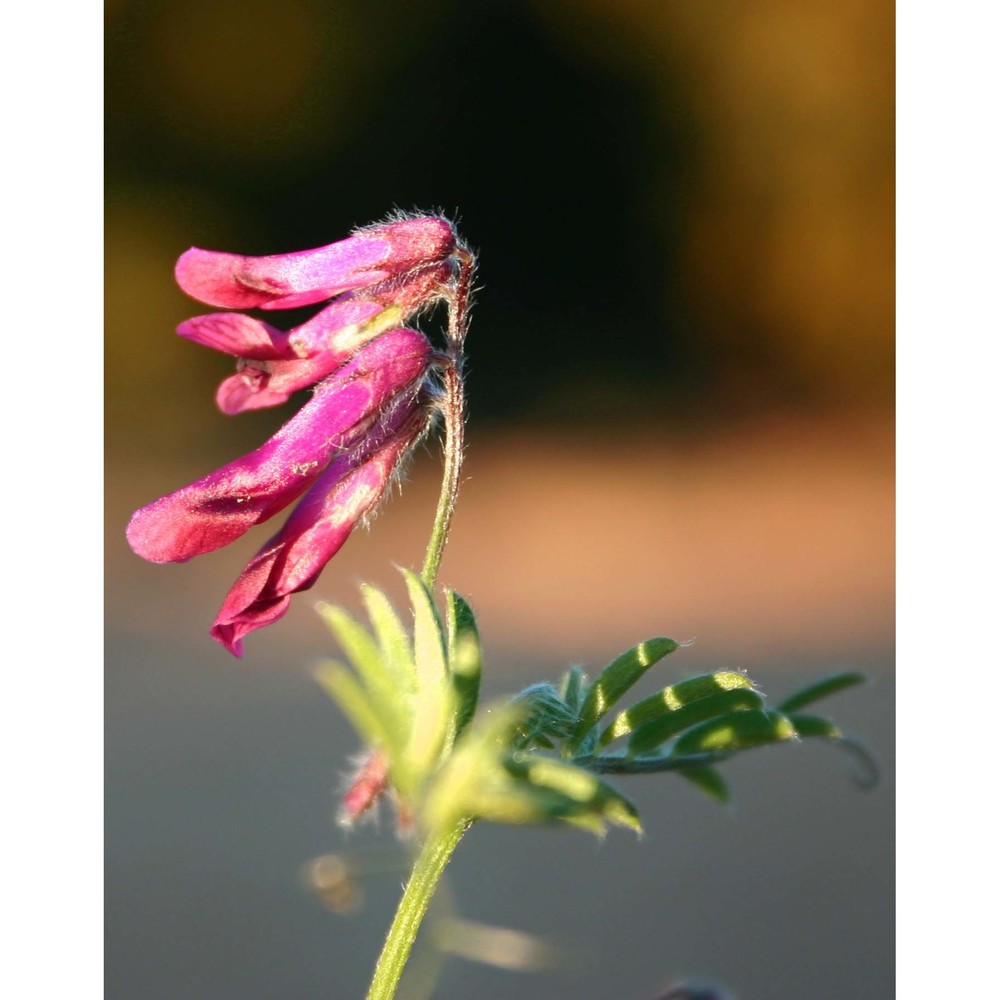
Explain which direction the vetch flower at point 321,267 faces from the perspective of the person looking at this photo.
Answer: facing to the left of the viewer

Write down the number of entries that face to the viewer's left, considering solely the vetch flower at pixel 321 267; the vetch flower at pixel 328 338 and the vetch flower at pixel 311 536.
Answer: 3

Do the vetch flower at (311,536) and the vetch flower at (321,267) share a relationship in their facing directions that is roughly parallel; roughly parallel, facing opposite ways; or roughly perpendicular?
roughly parallel

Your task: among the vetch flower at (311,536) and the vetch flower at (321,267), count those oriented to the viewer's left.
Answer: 2

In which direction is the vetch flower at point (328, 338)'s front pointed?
to the viewer's left

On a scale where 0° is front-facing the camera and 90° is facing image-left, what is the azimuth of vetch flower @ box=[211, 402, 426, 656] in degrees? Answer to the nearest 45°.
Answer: approximately 90°
